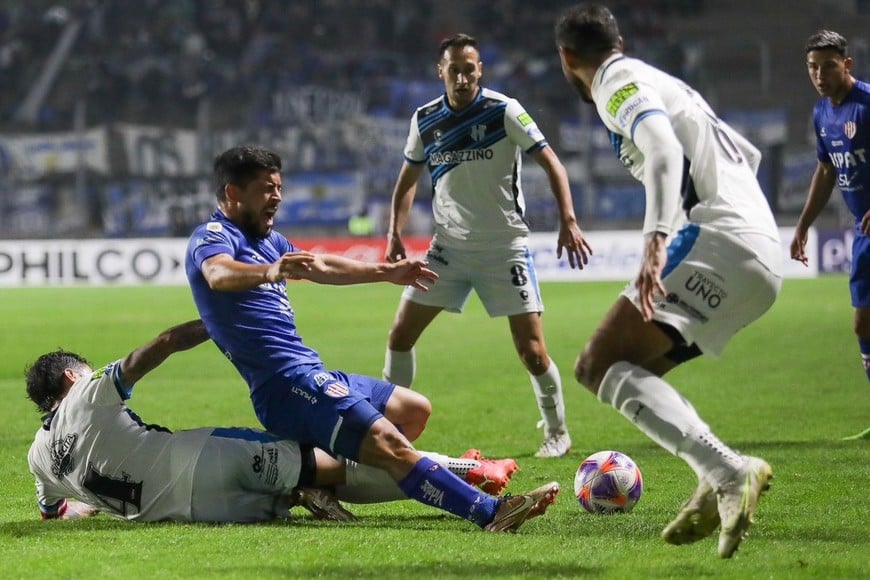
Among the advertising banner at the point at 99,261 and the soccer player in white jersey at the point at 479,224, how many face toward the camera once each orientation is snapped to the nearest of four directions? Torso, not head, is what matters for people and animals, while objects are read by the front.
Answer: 2

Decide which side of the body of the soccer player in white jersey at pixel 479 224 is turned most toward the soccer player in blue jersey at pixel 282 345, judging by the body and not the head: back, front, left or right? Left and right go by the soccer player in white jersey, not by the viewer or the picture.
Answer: front

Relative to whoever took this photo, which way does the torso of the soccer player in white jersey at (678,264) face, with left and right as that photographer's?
facing away from the viewer and to the left of the viewer

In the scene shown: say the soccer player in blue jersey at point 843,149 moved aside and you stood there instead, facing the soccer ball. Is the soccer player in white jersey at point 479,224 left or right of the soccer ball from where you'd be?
right

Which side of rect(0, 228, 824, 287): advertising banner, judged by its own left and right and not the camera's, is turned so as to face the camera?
front

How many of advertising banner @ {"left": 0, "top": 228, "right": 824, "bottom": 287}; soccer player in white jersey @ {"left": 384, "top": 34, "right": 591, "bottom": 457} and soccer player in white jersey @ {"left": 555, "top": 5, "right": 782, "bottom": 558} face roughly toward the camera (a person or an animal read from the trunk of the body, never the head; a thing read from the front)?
2

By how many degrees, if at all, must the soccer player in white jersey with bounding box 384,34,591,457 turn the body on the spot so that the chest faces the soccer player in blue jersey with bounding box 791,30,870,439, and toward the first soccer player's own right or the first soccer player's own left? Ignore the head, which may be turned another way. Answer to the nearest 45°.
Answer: approximately 90° to the first soccer player's own left

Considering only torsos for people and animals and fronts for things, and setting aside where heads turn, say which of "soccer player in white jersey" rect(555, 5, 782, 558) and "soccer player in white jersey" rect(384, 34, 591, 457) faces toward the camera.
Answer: "soccer player in white jersey" rect(384, 34, 591, 457)

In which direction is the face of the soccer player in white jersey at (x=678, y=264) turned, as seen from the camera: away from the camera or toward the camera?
away from the camera

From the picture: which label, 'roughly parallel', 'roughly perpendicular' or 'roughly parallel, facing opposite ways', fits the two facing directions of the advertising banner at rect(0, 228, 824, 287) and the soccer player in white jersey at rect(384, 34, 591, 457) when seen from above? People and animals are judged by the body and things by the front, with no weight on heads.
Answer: roughly parallel

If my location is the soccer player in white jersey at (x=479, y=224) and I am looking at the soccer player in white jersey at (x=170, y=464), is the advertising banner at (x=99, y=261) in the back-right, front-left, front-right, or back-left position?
back-right

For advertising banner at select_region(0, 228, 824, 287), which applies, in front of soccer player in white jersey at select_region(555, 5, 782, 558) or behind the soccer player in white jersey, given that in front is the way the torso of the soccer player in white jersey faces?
in front

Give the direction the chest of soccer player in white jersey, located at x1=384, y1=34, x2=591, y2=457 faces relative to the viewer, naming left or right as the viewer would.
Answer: facing the viewer

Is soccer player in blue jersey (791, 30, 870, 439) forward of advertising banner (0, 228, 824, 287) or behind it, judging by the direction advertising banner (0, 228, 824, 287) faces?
forward
